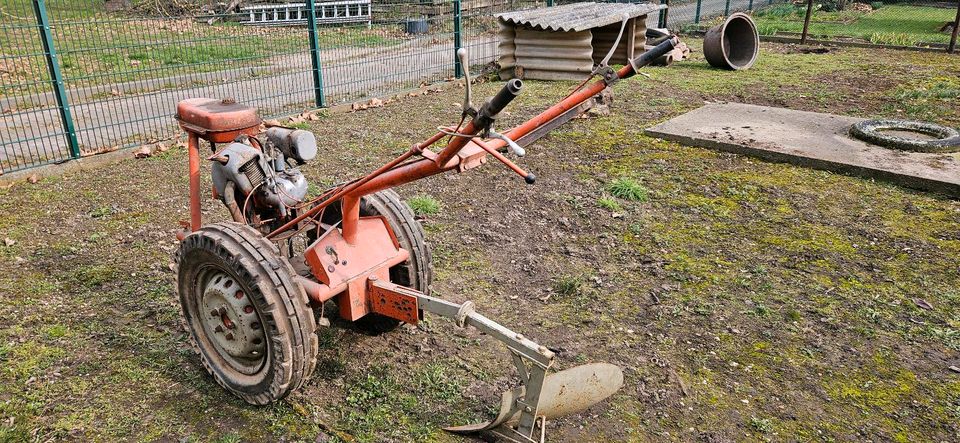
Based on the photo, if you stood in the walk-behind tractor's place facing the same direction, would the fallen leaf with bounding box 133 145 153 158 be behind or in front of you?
in front

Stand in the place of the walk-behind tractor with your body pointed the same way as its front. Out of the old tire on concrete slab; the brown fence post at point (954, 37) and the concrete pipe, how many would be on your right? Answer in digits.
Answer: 3

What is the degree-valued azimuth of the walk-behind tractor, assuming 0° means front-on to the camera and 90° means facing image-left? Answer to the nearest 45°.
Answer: approximately 135°

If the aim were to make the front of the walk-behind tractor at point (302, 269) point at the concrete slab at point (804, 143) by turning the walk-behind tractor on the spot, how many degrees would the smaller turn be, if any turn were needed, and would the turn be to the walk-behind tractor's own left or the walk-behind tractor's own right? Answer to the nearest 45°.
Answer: approximately 90° to the walk-behind tractor's own right

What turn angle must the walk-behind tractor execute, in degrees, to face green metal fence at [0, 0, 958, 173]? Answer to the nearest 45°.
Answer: approximately 45° to its right

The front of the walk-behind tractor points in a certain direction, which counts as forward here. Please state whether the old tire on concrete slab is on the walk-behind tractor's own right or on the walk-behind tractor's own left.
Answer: on the walk-behind tractor's own right

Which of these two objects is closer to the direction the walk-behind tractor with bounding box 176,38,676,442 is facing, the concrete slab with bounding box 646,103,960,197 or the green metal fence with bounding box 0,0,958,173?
the green metal fence

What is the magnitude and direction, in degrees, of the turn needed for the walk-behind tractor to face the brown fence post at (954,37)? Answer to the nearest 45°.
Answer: approximately 90° to its right

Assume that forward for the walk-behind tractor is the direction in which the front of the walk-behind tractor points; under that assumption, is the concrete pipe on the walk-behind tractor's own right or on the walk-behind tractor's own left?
on the walk-behind tractor's own right
